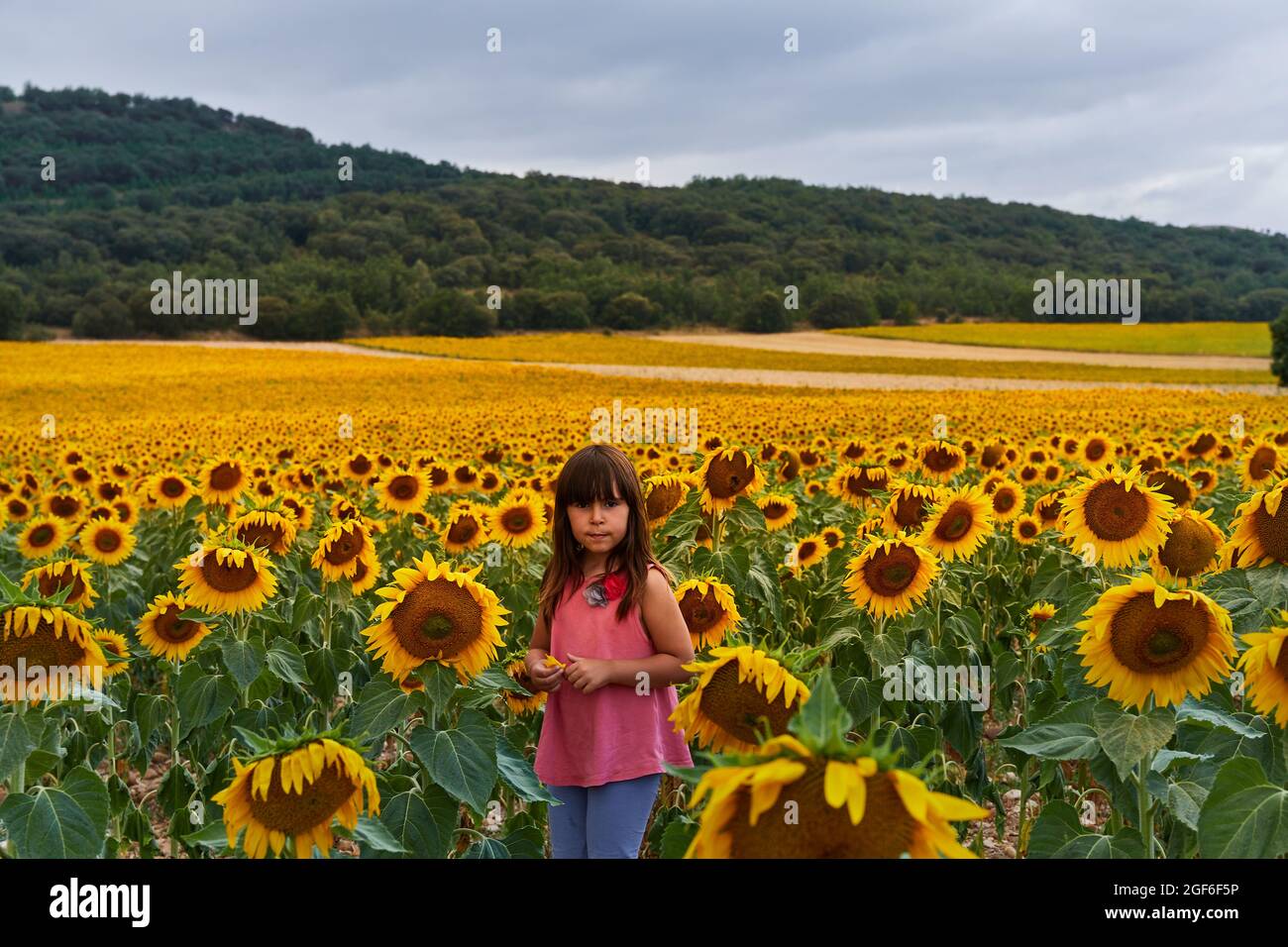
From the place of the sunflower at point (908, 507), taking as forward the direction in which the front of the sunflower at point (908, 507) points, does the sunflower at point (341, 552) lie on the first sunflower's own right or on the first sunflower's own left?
on the first sunflower's own right

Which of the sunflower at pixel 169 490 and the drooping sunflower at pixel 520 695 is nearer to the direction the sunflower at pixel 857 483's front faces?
the drooping sunflower

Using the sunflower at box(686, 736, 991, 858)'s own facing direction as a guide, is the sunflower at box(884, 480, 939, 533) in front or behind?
behind

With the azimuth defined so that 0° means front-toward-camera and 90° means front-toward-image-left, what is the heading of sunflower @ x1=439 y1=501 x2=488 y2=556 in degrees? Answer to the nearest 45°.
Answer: approximately 0°

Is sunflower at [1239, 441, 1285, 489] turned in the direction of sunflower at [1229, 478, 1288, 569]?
yes

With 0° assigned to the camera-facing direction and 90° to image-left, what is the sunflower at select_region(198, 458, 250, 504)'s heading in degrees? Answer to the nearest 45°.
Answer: approximately 0°
